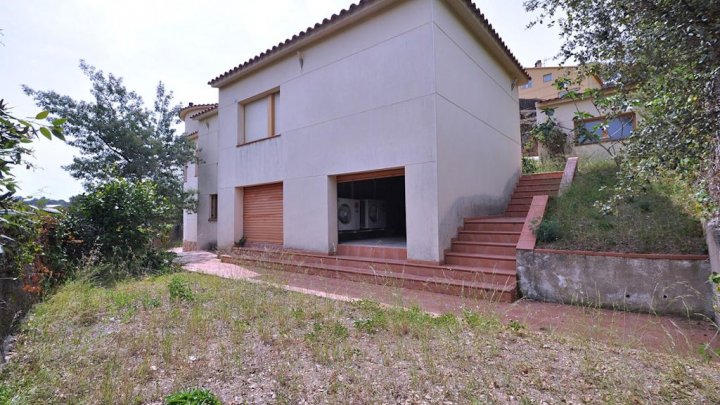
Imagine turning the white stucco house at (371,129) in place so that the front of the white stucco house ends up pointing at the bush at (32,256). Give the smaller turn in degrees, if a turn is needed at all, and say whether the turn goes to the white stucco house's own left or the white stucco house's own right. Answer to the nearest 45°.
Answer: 0° — it already faces it

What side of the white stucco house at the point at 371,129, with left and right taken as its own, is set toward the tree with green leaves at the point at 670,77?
left

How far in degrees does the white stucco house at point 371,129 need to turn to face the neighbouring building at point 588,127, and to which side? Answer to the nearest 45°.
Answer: approximately 180°

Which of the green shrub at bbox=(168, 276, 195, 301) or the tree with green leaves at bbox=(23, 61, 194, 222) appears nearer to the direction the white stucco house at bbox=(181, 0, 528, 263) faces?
the green shrub

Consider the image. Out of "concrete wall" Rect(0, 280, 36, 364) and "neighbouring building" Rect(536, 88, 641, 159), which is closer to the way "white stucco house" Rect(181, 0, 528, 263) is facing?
the concrete wall

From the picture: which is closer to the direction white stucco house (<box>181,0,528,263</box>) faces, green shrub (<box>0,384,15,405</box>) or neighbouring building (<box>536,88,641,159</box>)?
the green shrub

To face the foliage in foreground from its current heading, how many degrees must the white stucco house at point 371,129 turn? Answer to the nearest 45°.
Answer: approximately 45° to its left

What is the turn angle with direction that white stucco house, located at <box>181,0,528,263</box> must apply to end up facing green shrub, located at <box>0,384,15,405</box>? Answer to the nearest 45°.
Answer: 0° — it already faces it

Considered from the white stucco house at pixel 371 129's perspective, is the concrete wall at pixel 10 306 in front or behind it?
in front

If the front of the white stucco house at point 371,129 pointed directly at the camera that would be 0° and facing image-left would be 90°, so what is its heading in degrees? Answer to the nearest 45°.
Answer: approximately 45°

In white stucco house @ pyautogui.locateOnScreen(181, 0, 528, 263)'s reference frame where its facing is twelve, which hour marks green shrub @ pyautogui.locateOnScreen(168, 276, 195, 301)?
The green shrub is roughly at 12 o'clock from the white stucco house.

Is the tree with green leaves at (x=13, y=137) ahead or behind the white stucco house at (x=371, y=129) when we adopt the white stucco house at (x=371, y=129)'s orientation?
ahead

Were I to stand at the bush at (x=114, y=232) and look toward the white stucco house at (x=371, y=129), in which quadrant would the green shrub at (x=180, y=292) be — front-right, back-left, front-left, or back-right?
front-right
